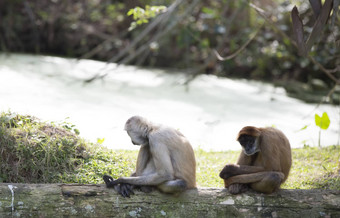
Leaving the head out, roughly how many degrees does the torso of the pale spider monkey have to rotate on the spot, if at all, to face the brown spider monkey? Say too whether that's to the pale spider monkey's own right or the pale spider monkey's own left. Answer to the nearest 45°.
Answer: approximately 180°

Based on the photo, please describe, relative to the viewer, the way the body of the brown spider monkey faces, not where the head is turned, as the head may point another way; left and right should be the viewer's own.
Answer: facing the viewer and to the left of the viewer

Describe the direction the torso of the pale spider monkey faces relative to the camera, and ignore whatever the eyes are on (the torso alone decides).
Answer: to the viewer's left

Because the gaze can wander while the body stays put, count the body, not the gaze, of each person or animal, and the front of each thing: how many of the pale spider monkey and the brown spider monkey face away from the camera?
0
